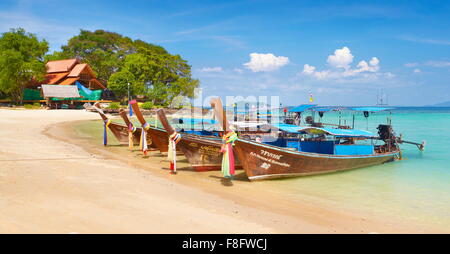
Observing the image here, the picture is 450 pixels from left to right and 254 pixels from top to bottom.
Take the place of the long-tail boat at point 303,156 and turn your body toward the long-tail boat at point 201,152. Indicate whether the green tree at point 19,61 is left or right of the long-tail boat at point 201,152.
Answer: right

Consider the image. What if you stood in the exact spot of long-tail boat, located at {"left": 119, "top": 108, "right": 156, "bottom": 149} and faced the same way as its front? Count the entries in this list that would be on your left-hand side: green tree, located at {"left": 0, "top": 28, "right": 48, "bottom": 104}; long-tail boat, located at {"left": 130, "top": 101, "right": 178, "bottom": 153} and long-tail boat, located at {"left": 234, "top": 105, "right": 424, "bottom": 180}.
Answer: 2

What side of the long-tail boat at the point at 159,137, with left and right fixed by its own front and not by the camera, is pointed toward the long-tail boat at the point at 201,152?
left

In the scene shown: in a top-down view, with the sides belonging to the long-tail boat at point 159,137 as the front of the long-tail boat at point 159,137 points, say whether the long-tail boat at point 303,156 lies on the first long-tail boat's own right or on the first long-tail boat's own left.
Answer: on the first long-tail boat's own left

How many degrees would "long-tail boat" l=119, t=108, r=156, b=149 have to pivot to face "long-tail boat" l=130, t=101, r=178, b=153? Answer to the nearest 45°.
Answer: approximately 90° to its left

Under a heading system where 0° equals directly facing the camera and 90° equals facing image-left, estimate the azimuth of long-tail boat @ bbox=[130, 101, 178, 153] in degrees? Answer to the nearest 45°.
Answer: approximately 45°

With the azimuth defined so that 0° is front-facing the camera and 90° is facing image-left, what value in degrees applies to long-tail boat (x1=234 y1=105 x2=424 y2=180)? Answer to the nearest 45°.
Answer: approximately 45°

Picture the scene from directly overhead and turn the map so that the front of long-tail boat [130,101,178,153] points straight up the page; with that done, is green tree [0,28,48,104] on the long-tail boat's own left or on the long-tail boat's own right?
on the long-tail boat's own right

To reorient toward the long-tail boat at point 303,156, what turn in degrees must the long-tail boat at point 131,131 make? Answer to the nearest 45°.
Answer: approximately 90° to its left
